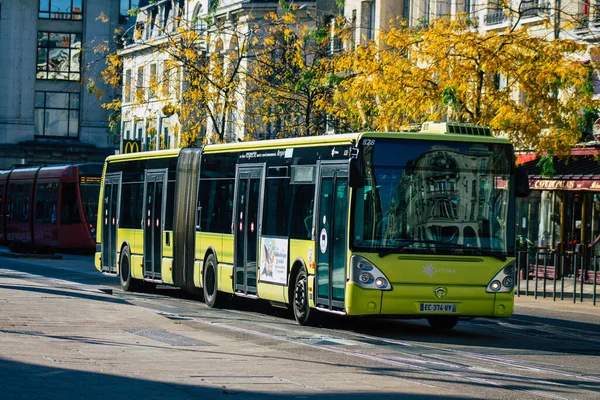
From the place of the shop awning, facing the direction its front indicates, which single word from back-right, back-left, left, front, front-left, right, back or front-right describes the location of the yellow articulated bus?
front

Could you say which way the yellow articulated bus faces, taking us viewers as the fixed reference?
facing the viewer and to the right of the viewer

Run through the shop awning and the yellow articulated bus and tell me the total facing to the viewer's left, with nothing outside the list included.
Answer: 0

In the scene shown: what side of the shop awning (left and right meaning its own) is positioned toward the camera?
front

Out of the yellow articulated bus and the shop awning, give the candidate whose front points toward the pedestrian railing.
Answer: the shop awning

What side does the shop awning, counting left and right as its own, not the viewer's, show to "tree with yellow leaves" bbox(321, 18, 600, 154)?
front

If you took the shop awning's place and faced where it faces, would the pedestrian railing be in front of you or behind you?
in front

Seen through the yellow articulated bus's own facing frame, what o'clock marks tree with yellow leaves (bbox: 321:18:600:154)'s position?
The tree with yellow leaves is roughly at 8 o'clock from the yellow articulated bus.
